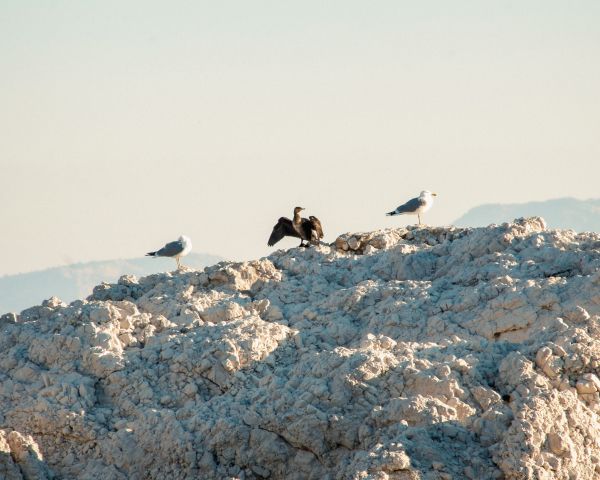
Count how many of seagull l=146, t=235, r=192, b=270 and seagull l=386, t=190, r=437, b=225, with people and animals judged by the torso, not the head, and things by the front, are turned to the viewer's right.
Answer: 2

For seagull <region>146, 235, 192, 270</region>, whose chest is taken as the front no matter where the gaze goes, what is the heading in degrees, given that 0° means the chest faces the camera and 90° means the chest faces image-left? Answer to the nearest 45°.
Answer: approximately 270°

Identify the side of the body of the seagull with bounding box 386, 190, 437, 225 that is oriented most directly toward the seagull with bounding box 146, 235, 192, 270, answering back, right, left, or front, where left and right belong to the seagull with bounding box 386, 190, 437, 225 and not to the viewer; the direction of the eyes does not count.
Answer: back

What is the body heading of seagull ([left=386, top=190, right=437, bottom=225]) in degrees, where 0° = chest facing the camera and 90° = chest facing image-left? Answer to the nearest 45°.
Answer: approximately 270°
